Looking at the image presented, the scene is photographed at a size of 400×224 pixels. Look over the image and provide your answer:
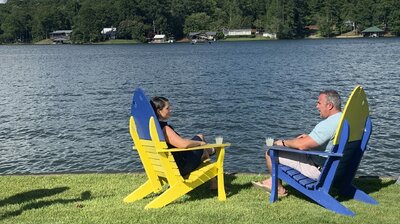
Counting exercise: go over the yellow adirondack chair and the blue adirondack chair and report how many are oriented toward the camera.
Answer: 0

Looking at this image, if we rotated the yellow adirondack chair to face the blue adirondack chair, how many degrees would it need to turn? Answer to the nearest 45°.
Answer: approximately 45° to its right

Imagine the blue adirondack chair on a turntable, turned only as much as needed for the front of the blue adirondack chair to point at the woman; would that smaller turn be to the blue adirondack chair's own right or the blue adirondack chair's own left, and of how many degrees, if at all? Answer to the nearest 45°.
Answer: approximately 45° to the blue adirondack chair's own left

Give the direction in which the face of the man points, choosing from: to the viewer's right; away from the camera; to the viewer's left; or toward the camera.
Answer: to the viewer's left

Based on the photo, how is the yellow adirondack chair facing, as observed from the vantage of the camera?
facing away from the viewer and to the right of the viewer

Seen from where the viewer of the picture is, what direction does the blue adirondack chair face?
facing away from the viewer and to the left of the viewer

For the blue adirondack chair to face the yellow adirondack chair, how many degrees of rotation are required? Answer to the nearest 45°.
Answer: approximately 45° to its left
